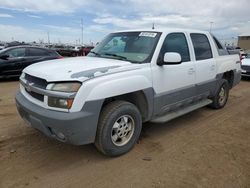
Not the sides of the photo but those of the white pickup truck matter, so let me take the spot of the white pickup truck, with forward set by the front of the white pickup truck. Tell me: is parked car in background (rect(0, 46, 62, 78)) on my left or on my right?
on my right

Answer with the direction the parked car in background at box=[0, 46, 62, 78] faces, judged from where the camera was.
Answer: facing to the left of the viewer

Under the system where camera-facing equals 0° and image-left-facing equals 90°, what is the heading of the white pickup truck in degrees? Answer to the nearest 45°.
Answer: approximately 45°
